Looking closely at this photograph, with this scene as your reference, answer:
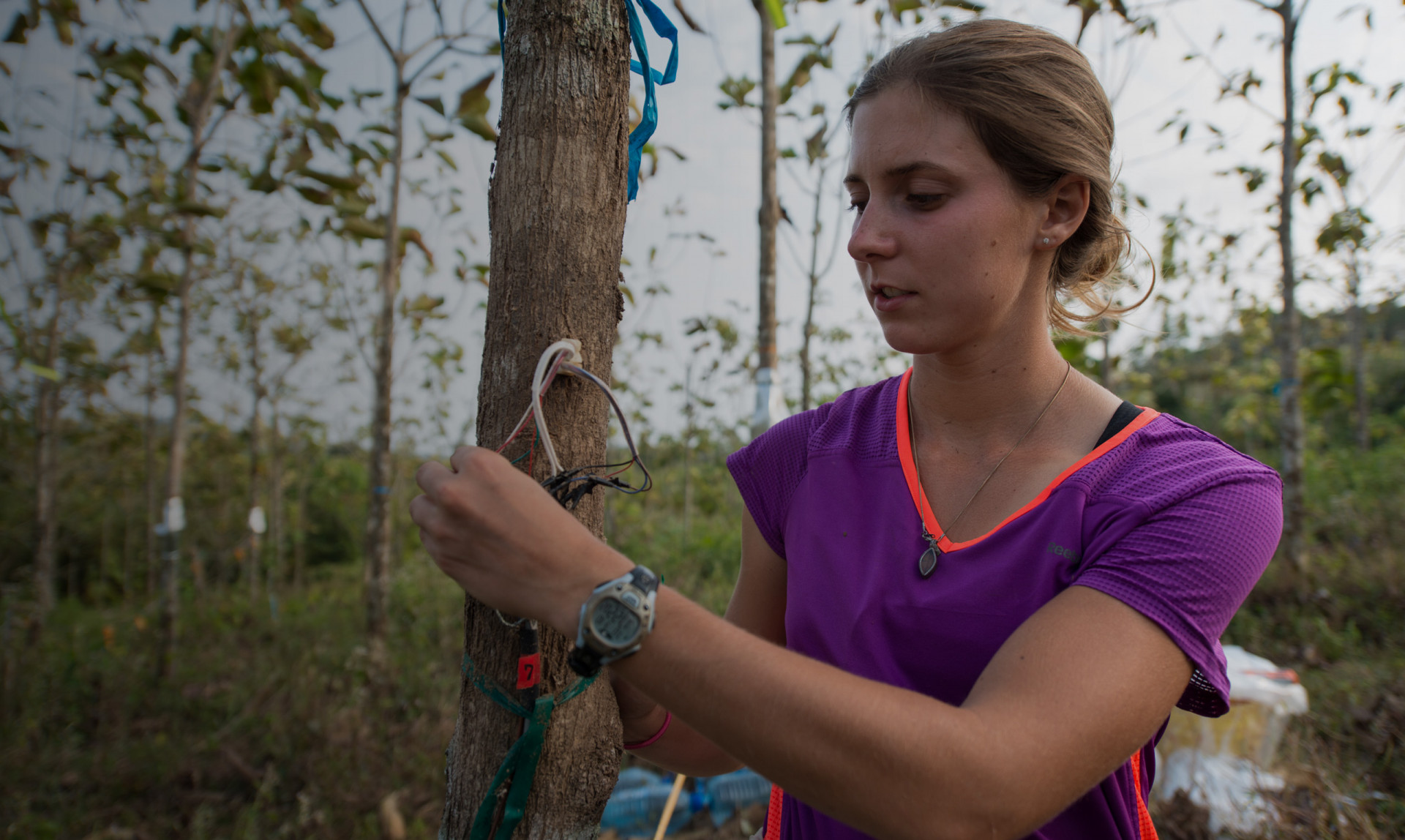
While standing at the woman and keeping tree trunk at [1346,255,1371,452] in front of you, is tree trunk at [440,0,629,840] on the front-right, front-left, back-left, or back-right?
back-left

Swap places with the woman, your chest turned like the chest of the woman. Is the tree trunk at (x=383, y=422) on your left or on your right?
on your right

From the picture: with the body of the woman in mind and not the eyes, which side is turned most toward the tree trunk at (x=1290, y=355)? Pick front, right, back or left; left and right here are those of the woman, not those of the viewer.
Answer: back

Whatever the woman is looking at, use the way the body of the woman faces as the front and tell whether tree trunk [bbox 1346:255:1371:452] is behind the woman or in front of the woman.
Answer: behind

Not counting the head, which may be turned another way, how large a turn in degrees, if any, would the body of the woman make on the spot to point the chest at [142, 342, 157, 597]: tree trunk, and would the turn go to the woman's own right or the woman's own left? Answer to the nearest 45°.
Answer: approximately 90° to the woman's own right

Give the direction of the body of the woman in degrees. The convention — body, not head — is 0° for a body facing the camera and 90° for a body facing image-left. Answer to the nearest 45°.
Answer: approximately 45°

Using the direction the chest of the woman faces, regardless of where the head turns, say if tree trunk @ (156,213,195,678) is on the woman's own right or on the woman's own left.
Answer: on the woman's own right
